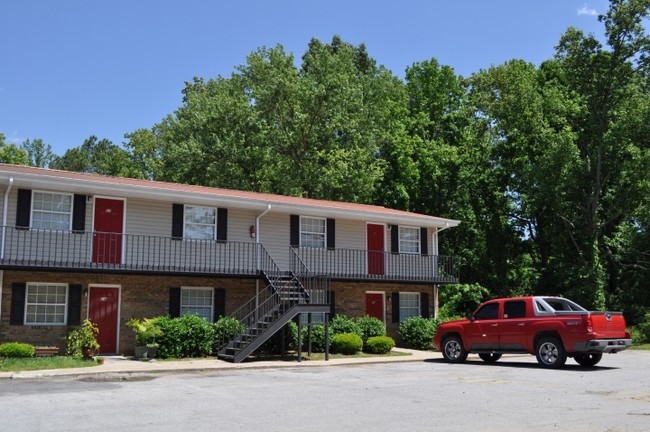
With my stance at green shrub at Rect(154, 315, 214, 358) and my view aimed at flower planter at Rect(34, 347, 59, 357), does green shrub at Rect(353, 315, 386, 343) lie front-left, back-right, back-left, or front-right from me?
back-right

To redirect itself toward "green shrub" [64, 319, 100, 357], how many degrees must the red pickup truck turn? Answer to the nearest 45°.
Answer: approximately 45° to its left

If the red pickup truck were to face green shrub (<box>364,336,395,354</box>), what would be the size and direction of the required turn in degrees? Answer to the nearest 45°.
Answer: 0° — it already faces it

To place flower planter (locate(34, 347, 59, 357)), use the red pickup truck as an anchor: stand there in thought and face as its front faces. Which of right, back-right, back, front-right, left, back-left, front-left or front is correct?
front-left

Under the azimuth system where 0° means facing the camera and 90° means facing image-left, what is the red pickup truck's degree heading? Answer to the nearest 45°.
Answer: approximately 135°

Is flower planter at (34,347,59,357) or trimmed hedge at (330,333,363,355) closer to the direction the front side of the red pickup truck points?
the trimmed hedge

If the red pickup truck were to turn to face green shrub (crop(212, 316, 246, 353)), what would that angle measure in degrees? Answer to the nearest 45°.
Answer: approximately 45° to its left

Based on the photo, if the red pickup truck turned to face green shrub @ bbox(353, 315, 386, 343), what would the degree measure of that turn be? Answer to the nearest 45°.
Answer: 0° — it already faces it

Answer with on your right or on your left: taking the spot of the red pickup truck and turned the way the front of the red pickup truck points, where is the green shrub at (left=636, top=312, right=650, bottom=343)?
on your right
